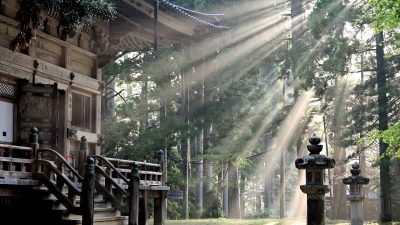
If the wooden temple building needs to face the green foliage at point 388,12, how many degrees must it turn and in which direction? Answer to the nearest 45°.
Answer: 0° — it already faces it

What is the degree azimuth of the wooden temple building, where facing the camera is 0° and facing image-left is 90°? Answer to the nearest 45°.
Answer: approximately 315°

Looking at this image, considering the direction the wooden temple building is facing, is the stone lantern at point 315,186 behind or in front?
in front

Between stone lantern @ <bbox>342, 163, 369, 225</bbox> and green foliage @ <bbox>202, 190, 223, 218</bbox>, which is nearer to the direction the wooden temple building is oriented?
the stone lantern

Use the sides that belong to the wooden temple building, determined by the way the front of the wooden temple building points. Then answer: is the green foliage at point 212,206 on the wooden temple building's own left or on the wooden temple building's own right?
on the wooden temple building's own left

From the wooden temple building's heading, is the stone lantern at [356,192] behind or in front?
in front

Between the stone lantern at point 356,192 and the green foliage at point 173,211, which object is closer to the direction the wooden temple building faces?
the stone lantern
